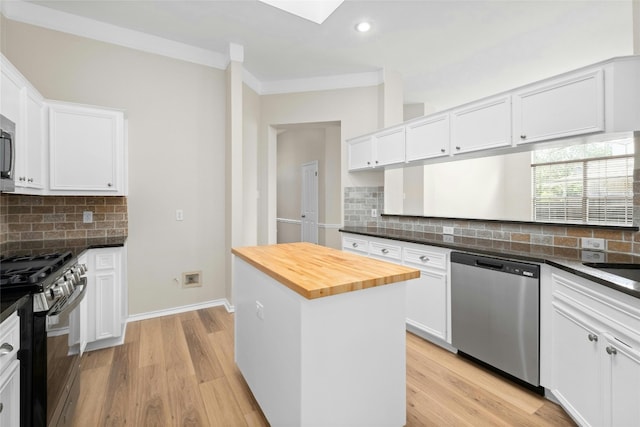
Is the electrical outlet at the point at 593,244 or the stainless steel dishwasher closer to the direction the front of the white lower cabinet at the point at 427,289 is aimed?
the stainless steel dishwasher

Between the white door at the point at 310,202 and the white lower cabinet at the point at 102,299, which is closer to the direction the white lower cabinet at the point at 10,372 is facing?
the white door

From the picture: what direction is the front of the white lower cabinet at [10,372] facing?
to the viewer's right

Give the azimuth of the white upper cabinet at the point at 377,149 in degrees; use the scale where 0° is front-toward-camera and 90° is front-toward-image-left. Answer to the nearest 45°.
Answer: approximately 45°

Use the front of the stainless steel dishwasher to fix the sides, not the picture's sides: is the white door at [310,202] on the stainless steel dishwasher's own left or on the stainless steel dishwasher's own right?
on the stainless steel dishwasher's own right

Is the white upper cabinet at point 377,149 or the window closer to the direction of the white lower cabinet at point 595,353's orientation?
the white upper cabinet

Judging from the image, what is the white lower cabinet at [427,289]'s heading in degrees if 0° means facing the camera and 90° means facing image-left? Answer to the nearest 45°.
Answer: approximately 45°

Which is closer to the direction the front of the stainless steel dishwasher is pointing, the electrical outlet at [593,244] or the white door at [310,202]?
the white door

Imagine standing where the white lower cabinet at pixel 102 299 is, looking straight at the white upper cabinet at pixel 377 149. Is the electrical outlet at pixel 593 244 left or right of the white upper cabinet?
right

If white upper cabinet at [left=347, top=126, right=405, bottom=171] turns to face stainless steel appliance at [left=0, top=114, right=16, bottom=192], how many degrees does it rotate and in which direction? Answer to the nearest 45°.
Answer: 0° — it already faces it
